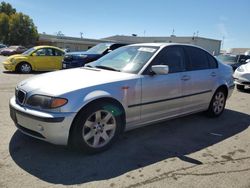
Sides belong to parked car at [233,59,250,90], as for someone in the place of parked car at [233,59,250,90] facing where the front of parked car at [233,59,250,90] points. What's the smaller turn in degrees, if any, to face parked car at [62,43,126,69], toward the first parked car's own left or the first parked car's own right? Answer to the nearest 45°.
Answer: approximately 45° to the first parked car's own right

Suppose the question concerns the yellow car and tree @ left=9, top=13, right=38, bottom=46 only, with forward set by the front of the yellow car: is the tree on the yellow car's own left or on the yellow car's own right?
on the yellow car's own right

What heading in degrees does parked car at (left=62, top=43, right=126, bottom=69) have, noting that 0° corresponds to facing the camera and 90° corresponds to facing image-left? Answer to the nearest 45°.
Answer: approximately 45°

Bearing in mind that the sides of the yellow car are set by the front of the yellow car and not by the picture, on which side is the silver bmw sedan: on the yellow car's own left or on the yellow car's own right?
on the yellow car's own left

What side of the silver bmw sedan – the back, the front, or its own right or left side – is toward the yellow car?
right

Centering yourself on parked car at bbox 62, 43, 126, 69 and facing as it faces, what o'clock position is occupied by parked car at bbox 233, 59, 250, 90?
parked car at bbox 233, 59, 250, 90 is roughly at 8 o'clock from parked car at bbox 62, 43, 126, 69.

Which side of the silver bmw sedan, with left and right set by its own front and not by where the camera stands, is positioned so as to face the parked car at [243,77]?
back

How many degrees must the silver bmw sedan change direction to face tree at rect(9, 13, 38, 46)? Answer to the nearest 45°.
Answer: approximately 90° to its right

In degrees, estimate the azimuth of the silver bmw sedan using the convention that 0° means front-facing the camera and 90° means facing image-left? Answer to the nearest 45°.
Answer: approximately 45°

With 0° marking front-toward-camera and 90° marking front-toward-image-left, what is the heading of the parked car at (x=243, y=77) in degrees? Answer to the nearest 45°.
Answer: approximately 45°

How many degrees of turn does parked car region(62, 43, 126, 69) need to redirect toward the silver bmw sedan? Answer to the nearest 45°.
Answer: approximately 45° to its left
